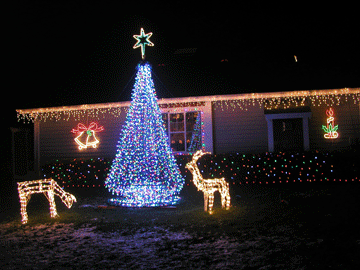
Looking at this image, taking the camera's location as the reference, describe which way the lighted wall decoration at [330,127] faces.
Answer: facing the viewer

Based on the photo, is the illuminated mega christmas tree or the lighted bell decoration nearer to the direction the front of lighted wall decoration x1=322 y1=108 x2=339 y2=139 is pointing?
the illuminated mega christmas tree

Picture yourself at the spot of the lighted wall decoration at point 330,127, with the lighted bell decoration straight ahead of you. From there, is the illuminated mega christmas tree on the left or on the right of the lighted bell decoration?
left

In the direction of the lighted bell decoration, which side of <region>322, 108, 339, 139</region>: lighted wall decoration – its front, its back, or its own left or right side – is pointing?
right

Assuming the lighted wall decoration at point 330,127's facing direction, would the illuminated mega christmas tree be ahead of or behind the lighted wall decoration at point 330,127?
ahead

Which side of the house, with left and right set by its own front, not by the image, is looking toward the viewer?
front

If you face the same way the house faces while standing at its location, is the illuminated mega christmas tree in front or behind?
in front
